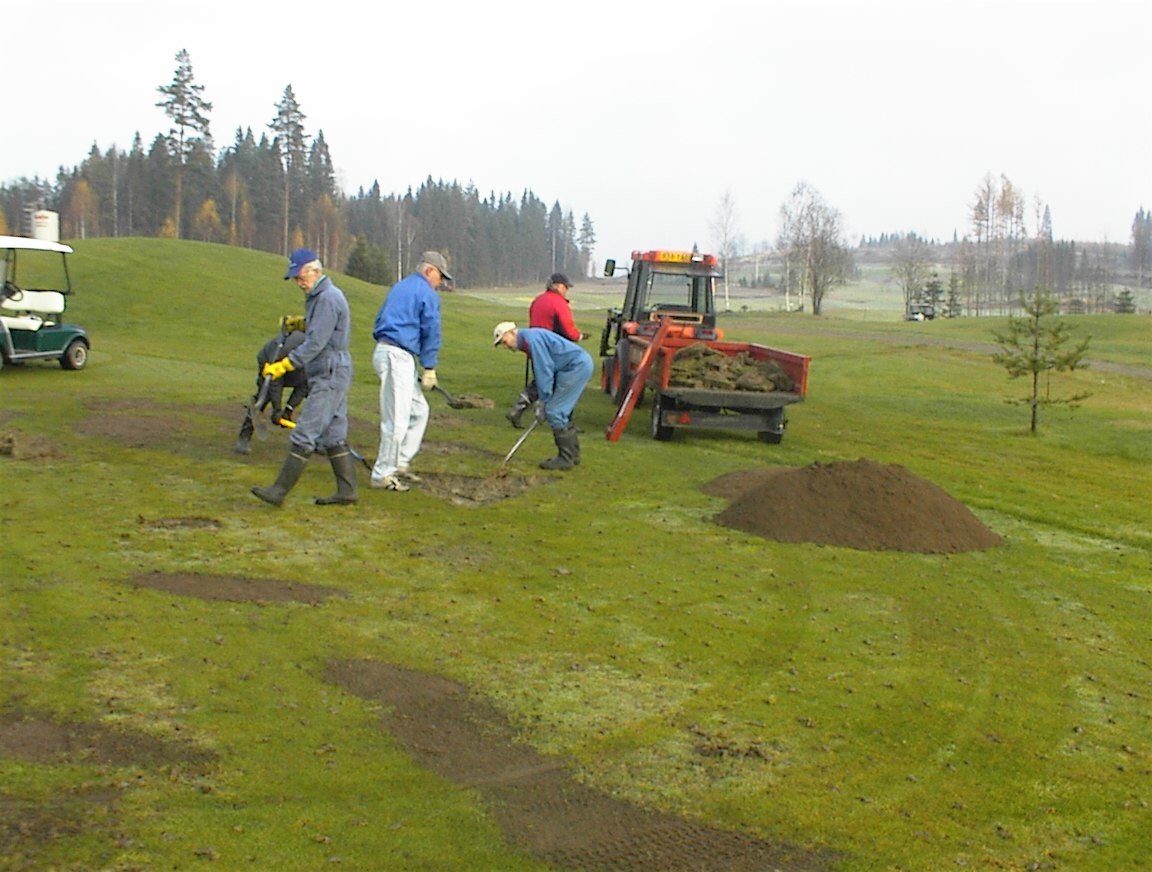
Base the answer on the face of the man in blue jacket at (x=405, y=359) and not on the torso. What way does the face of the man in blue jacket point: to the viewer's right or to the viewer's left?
to the viewer's right

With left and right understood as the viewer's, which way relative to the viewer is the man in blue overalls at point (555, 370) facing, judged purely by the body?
facing to the left of the viewer

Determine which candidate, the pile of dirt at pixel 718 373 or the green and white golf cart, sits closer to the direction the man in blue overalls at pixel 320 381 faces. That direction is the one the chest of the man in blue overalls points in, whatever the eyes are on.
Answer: the green and white golf cart

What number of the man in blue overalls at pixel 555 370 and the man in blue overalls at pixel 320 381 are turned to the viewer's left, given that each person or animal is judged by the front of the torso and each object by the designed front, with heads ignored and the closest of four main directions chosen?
2

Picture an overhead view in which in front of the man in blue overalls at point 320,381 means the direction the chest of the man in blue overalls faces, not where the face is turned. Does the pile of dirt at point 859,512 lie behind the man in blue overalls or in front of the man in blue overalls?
behind

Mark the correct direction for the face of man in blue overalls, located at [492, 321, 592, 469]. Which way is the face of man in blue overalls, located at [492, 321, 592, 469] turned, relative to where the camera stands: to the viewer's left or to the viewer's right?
to the viewer's left

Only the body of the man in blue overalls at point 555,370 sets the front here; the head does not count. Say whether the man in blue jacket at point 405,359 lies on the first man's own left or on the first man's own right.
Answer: on the first man's own left

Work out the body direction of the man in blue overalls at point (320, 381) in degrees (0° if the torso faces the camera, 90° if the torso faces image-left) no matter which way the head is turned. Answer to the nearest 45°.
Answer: approximately 90°

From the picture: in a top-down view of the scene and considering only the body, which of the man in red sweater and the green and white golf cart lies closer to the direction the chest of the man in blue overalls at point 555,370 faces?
the green and white golf cart
